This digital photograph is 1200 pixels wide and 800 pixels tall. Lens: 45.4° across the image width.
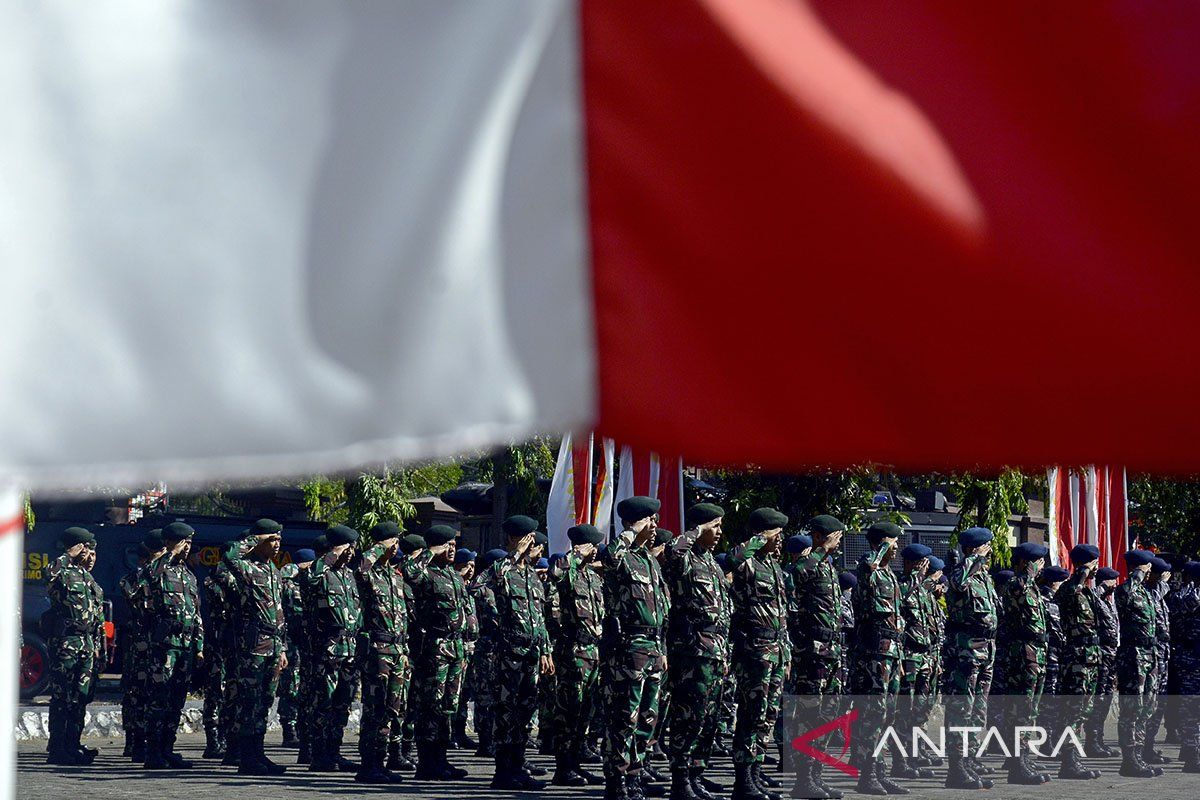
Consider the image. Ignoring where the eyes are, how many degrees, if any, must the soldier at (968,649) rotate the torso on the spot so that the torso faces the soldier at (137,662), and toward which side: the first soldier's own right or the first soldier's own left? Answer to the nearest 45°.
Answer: approximately 135° to the first soldier's own right

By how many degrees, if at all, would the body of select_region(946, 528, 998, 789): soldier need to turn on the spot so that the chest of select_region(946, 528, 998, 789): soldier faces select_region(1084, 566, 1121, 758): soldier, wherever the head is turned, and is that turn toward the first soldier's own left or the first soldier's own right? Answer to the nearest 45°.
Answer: approximately 90° to the first soldier's own left

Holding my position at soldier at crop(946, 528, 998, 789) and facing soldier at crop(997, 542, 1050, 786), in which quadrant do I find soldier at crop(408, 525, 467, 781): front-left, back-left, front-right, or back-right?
back-left

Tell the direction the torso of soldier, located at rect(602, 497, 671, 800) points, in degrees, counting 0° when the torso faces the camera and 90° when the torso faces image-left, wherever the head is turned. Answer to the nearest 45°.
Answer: approximately 315°

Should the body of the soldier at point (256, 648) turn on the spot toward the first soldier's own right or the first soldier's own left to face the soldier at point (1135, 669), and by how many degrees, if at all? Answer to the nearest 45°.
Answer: approximately 45° to the first soldier's own left
